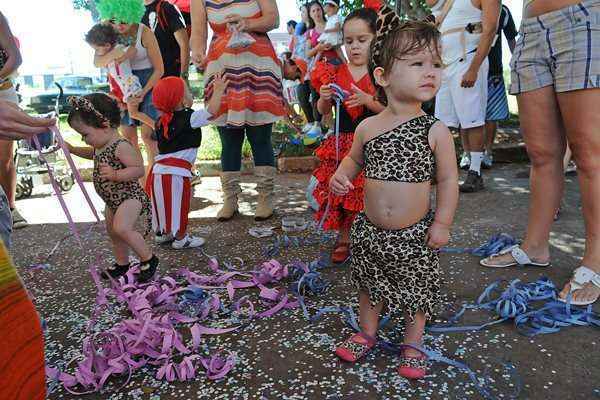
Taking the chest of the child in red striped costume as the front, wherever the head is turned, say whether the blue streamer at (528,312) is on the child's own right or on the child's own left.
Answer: on the child's own right

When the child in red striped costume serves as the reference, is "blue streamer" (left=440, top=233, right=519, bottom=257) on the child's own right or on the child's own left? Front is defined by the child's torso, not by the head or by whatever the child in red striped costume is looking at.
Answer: on the child's own right

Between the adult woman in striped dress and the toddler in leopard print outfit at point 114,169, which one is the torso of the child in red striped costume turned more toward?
the adult woman in striped dress

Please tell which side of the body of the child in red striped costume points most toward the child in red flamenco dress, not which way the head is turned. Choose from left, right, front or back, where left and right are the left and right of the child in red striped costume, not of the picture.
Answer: right
